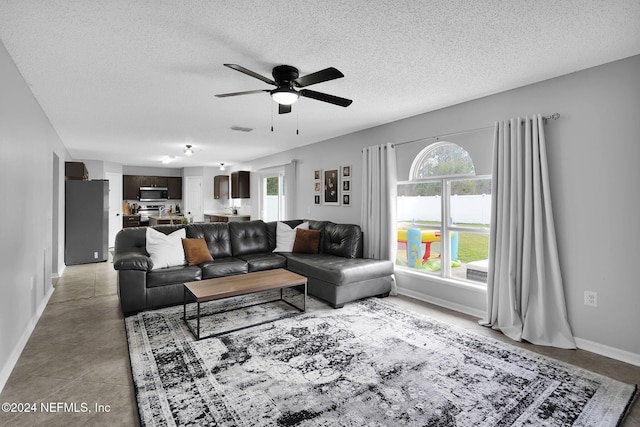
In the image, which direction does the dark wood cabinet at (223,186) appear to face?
toward the camera

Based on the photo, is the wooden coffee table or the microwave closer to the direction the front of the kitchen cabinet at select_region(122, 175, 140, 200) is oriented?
the wooden coffee table

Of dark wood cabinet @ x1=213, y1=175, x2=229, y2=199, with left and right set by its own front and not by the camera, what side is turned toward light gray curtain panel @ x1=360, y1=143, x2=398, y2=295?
front

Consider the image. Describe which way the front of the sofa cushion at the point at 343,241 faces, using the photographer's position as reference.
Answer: facing the viewer and to the left of the viewer

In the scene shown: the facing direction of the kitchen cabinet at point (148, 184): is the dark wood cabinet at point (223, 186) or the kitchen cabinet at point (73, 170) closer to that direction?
the kitchen cabinet

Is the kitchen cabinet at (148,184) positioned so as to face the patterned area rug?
yes

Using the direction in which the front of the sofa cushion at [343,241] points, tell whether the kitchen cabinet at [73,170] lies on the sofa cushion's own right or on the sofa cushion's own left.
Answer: on the sofa cushion's own right

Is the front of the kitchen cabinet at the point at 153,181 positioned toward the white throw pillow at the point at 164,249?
yes

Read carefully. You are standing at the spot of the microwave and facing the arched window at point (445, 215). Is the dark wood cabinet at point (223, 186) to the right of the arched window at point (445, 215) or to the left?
left

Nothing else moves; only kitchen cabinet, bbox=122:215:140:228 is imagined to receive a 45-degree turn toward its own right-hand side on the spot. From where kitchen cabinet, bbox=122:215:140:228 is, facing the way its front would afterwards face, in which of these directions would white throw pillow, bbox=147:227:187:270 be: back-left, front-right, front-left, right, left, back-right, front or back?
front-left

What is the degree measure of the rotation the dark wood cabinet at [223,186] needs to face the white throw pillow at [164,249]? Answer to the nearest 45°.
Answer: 0° — it already faces it

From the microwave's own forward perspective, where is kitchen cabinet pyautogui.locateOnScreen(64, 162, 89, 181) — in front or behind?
in front

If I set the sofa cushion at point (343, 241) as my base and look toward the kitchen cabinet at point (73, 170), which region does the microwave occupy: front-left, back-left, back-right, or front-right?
front-right

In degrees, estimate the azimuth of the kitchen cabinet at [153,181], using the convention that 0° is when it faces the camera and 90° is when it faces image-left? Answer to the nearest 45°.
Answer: approximately 0°

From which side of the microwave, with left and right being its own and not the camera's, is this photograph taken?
front

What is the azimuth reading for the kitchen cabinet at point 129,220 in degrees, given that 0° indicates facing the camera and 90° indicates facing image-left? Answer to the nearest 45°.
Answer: approximately 0°

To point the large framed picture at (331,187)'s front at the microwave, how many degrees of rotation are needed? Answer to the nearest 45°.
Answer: approximately 90° to its right
